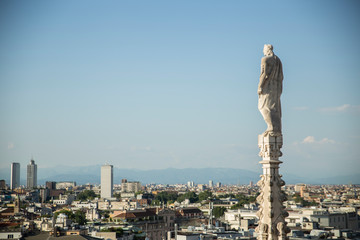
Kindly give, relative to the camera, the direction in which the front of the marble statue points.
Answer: facing away from the viewer and to the left of the viewer
